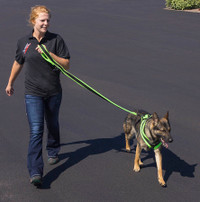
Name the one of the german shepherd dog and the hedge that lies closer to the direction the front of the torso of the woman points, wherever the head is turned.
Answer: the german shepherd dog

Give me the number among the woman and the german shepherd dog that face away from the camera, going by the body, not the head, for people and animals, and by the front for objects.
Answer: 0

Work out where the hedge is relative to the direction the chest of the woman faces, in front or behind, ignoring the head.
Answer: behind

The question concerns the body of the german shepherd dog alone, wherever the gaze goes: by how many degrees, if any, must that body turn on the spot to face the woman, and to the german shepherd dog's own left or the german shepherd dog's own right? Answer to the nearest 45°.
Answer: approximately 135° to the german shepherd dog's own right

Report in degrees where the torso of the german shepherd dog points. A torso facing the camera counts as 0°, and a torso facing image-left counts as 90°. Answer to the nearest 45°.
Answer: approximately 315°

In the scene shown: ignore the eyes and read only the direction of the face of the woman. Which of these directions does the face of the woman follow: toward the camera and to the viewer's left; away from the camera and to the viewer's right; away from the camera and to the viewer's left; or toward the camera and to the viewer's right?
toward the camera and to the viewer's right

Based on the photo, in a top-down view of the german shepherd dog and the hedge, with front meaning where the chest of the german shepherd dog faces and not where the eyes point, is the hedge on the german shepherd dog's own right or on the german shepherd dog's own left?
on the german shepherd dog's own left

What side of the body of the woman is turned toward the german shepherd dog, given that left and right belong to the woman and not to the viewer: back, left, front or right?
left

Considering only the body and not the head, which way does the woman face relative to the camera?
toward the camera
